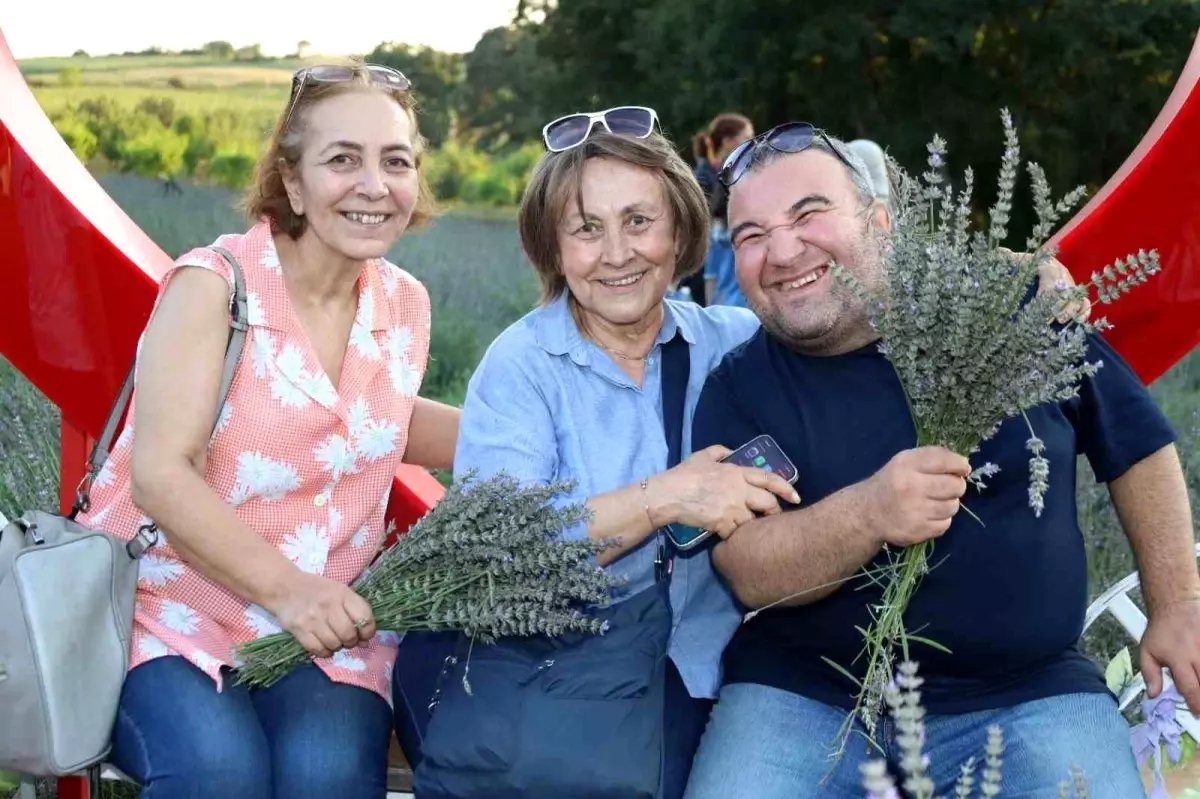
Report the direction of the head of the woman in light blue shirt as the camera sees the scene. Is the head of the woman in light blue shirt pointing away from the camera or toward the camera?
toward the camera

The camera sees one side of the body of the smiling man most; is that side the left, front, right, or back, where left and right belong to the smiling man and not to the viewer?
front

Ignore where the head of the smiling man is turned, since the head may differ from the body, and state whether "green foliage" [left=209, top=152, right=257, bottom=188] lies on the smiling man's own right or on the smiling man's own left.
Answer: on the smiling man's own right

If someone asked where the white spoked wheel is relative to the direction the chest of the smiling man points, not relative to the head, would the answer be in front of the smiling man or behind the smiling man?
behind

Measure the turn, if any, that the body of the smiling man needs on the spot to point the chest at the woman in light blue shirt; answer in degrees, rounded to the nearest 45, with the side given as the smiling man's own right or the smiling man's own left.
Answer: approximately 90° to the smiling man's own right

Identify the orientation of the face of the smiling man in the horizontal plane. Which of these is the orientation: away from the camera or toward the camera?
toward the camera
